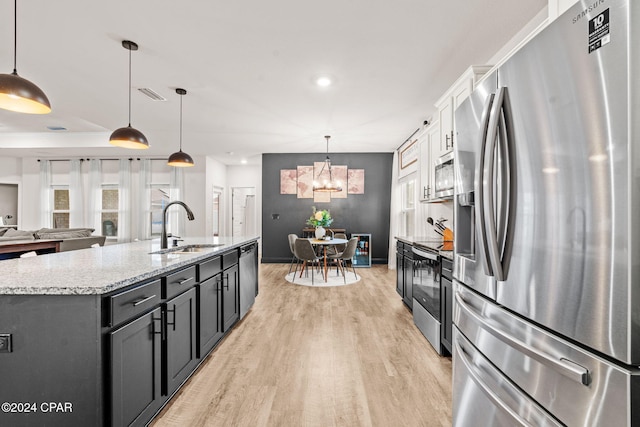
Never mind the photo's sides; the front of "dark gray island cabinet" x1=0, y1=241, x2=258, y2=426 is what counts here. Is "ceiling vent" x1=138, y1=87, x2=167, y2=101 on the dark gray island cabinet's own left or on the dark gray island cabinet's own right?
on the dark gray island cabinet's own left

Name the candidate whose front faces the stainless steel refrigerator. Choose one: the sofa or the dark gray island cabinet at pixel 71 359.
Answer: the dark gray island cabinet

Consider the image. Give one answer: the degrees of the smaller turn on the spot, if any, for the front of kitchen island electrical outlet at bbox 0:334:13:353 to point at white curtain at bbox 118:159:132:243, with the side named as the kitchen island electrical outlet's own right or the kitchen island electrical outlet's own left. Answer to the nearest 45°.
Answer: approximately 180°

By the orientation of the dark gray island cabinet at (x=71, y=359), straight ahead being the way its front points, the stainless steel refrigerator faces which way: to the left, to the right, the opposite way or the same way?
the opposite way

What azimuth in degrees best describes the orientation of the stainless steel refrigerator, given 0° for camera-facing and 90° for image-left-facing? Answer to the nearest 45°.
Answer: approximately 45°

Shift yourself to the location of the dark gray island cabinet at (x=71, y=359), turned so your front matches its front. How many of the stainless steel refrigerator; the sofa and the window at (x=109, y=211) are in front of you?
1

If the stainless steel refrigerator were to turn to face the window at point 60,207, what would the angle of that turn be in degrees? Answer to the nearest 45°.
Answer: approximately 45° to its right

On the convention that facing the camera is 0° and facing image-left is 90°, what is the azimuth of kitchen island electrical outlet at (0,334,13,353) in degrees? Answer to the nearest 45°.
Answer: approximately 0°

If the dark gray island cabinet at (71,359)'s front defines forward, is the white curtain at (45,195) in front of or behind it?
behind
